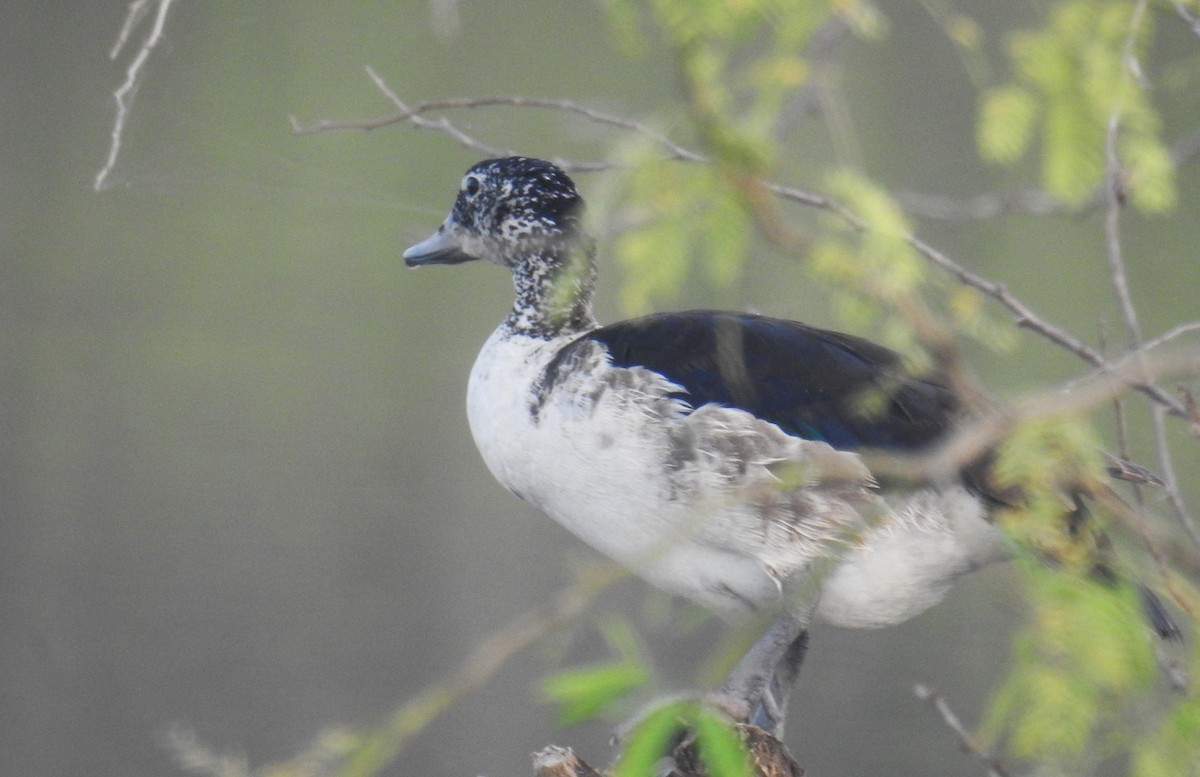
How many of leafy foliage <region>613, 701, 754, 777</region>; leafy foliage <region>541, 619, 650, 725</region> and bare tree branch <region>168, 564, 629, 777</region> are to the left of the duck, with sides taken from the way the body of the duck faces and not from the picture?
3

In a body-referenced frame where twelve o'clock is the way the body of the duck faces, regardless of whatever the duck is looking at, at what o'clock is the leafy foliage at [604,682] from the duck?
The leafy foliage is roughly at 9 o'clock from the duck.

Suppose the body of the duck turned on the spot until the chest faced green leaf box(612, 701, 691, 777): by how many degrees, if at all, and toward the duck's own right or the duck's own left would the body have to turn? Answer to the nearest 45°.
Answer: approximately 90° to the duck's own left

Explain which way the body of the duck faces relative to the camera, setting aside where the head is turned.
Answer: to the viewer's left

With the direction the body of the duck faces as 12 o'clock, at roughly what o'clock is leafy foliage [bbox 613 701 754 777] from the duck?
The leafy foliage is roughly at 9 o'clock from the duck.
